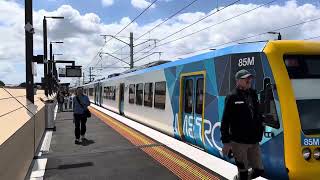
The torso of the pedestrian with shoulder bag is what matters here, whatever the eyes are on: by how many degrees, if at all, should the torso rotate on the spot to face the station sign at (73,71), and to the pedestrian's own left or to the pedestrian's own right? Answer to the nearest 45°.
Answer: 0° — they already face it

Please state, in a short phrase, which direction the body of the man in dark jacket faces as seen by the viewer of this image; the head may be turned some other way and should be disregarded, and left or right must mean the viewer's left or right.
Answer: facing the viewer and to the right of the viewer

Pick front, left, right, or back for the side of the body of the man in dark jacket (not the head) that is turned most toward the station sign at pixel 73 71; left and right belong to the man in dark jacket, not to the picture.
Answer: back

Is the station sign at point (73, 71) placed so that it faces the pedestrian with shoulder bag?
yes

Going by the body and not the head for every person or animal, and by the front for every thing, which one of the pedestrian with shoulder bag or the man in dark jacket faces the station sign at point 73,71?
the pedestrian with shoulder bag

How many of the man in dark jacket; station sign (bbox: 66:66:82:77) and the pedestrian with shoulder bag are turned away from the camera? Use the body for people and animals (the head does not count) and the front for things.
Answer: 1

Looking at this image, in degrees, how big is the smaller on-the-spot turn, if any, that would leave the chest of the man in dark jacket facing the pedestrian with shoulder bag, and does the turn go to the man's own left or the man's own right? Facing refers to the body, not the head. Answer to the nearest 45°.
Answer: approximately 180°

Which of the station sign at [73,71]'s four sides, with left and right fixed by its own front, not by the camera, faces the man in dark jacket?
front

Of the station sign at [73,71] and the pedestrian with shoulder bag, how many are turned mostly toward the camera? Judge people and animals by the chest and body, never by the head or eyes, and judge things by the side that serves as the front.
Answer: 1

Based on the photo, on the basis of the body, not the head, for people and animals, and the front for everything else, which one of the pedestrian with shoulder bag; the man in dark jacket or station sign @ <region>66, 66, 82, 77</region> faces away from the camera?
the pedestrian with shoulder bag

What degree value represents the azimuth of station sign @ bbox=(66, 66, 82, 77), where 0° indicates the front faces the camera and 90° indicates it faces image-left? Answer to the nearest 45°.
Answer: approximately 0°
